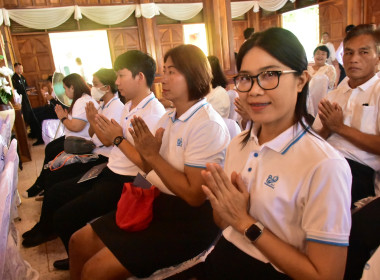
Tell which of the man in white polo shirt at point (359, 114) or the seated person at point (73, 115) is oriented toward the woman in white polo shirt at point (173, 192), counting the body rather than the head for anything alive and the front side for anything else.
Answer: the man in white polo shirt

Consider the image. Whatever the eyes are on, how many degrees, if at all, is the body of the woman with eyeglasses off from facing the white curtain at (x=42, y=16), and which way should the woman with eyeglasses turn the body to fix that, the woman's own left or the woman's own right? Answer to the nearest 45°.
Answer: approximately 90° to the woman's own right

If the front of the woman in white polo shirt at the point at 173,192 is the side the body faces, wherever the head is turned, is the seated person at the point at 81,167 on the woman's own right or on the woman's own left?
on the woman's own right

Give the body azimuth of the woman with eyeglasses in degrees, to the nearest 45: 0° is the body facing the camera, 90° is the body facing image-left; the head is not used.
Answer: approximately 45°

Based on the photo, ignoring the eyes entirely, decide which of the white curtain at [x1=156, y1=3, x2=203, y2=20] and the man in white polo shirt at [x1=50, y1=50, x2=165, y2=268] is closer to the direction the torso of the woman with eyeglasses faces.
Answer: the man in white polo shirt

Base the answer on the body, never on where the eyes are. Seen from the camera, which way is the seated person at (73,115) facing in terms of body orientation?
to the viewer's left

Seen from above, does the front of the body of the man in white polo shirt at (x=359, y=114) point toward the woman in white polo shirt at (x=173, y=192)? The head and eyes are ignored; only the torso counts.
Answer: yes

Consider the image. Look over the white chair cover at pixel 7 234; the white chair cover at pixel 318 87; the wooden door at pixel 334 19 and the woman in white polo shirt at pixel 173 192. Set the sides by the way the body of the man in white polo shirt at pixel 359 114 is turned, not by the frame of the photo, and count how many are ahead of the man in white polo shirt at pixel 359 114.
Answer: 2
